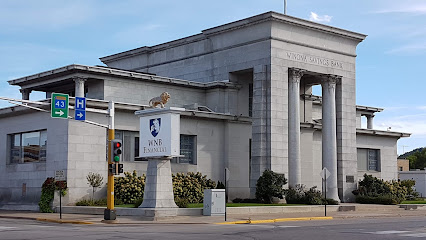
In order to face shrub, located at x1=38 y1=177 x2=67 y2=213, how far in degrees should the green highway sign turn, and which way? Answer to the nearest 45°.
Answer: approximately 180°

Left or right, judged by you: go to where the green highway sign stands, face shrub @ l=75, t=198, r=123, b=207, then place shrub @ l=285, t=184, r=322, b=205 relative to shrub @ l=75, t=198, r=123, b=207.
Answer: right

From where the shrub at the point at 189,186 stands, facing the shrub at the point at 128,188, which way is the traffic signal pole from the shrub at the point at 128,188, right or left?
left

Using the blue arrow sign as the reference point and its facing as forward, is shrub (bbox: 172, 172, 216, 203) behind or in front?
behind

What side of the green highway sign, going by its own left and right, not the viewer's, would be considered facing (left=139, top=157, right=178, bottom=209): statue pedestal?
left

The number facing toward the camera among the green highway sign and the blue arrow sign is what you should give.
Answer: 2

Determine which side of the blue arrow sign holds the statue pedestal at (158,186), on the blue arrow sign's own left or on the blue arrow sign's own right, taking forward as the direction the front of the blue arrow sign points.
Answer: on the blue arrow sign's own left

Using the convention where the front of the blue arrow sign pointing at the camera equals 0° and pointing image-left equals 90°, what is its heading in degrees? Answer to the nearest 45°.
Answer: approximately 0°

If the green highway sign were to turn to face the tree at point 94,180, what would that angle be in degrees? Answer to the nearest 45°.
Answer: approximately 180°

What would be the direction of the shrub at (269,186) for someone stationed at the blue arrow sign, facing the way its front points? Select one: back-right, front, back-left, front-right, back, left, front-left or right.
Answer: back-left
